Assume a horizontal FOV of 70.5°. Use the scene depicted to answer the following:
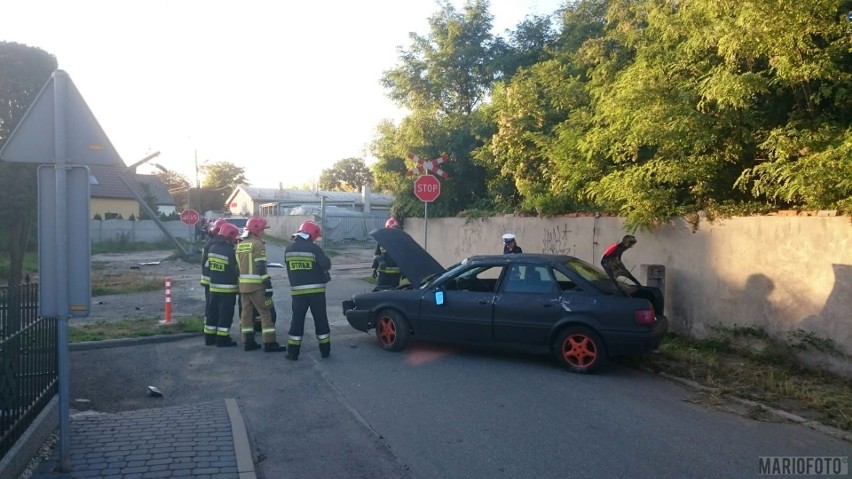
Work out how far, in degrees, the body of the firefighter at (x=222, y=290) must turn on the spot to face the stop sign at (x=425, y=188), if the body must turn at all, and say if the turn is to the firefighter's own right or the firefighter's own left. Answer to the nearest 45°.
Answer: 0° — they already face it

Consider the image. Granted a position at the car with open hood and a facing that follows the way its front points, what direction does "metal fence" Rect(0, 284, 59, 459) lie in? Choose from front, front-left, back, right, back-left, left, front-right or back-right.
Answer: left

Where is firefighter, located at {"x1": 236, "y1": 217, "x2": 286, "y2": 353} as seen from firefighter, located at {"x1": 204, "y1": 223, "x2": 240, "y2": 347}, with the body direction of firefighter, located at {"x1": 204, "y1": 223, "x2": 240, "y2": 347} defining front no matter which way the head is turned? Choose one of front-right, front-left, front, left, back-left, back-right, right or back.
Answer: right

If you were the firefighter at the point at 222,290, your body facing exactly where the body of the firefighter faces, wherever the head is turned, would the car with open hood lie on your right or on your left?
on your right

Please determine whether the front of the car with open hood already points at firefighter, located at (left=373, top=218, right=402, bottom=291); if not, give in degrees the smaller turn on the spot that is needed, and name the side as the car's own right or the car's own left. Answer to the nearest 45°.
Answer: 0° — it already faces them

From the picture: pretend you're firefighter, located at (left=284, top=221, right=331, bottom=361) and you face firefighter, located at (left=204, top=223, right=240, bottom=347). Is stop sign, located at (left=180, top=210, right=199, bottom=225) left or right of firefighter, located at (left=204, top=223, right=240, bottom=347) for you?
right

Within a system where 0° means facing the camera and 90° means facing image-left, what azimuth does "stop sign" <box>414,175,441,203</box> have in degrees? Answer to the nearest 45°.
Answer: approximately 0°

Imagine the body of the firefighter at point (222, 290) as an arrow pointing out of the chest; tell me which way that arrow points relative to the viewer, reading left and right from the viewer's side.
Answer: facing away from the viewer and to the right of the viewer

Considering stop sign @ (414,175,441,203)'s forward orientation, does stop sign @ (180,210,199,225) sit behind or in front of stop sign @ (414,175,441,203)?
behind

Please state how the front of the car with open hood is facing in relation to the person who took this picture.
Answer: facing away from the viewer and to the left of the viewer

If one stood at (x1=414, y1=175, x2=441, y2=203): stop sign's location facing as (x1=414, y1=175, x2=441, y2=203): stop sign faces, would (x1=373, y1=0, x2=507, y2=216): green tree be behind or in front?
behind

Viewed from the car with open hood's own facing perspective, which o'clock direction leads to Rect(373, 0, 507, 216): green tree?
The green tree is roughly at 1 o'clock from the car with open hood.

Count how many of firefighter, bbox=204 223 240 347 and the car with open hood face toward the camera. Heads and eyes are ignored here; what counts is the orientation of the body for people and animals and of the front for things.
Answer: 0

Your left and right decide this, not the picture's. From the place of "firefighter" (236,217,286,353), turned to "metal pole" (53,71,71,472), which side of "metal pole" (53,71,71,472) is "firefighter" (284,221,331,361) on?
left

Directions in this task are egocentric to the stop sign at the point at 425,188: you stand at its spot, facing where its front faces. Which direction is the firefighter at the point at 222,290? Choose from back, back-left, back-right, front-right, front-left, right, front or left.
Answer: front-right
